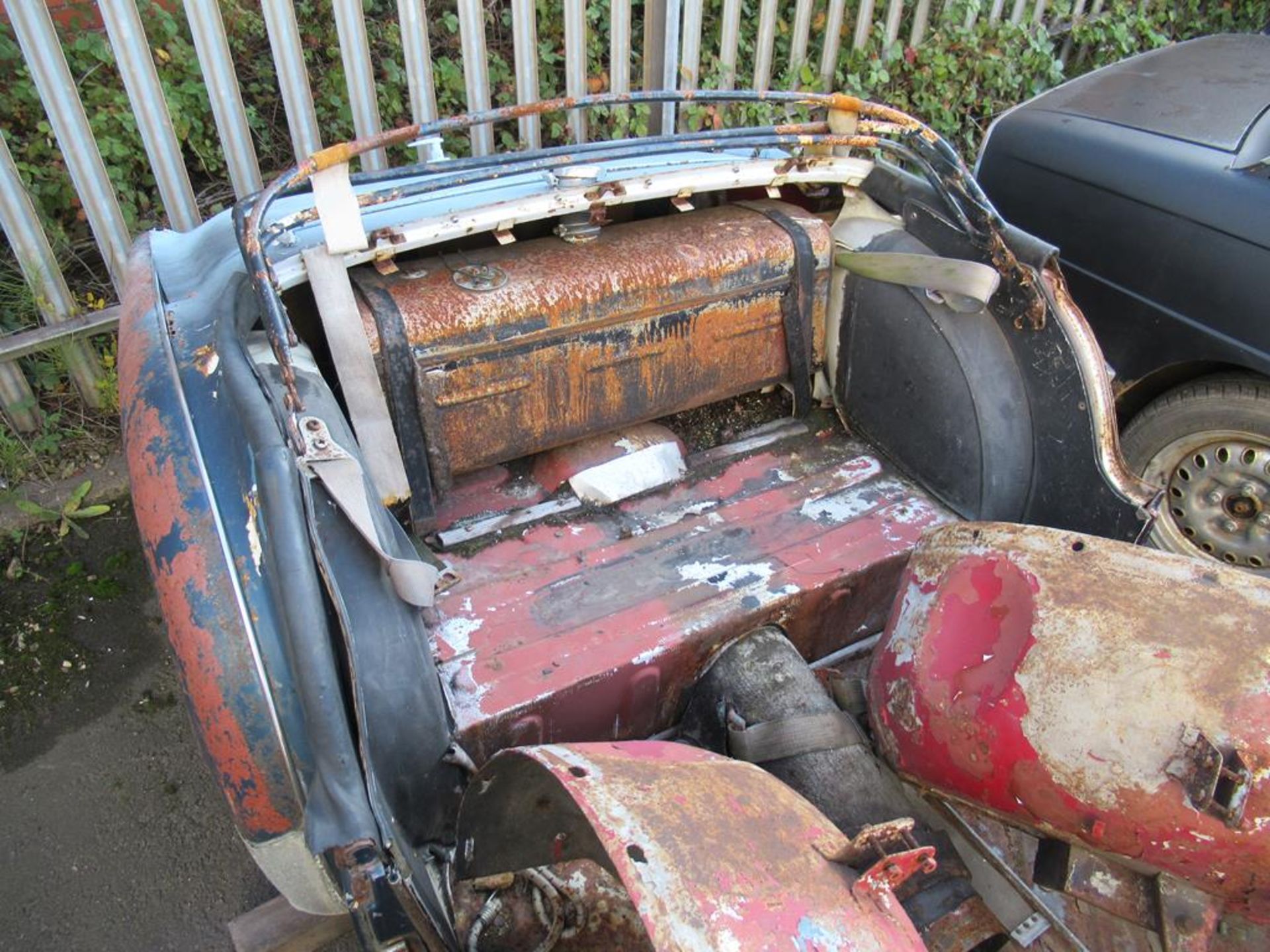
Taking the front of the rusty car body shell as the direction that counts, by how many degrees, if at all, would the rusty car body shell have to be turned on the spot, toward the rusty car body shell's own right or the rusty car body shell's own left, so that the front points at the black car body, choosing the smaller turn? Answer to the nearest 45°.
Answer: approximately 90° to the rusty car body shell's own left

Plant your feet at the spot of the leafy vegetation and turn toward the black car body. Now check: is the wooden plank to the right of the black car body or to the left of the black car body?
right

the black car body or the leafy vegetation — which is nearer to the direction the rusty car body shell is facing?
the black car body

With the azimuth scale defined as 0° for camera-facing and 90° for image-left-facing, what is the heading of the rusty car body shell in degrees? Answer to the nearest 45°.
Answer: approximately 315°

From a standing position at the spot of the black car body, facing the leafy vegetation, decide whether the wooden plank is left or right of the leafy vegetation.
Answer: left
